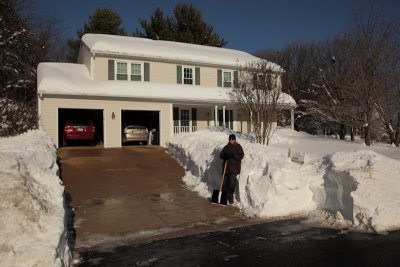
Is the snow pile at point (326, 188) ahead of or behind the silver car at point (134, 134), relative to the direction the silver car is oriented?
behind

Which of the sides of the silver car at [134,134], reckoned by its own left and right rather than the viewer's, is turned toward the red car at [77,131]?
left

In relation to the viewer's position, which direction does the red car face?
facing away from the viewer

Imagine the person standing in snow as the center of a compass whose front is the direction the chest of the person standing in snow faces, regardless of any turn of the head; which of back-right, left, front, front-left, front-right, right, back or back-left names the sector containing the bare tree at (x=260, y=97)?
back

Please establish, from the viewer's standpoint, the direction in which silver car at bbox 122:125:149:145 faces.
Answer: facing away from the viewer

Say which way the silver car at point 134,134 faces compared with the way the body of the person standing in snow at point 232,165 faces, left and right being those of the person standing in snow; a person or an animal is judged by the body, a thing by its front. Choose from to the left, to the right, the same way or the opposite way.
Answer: the opposite way

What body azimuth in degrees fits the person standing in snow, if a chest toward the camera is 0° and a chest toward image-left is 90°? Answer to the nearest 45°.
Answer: approximately 0°

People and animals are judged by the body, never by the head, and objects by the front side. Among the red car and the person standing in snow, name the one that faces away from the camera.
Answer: the red car

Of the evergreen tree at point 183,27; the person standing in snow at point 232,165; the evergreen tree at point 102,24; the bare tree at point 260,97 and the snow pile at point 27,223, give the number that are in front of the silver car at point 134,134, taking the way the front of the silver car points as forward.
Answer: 2

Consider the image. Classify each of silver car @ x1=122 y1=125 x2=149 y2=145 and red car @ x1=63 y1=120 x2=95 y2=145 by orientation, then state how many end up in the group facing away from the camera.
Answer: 2

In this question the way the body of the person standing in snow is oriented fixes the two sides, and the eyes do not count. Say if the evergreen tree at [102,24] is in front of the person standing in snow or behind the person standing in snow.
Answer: behind

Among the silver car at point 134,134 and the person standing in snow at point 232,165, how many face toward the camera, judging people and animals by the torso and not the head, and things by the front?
1
